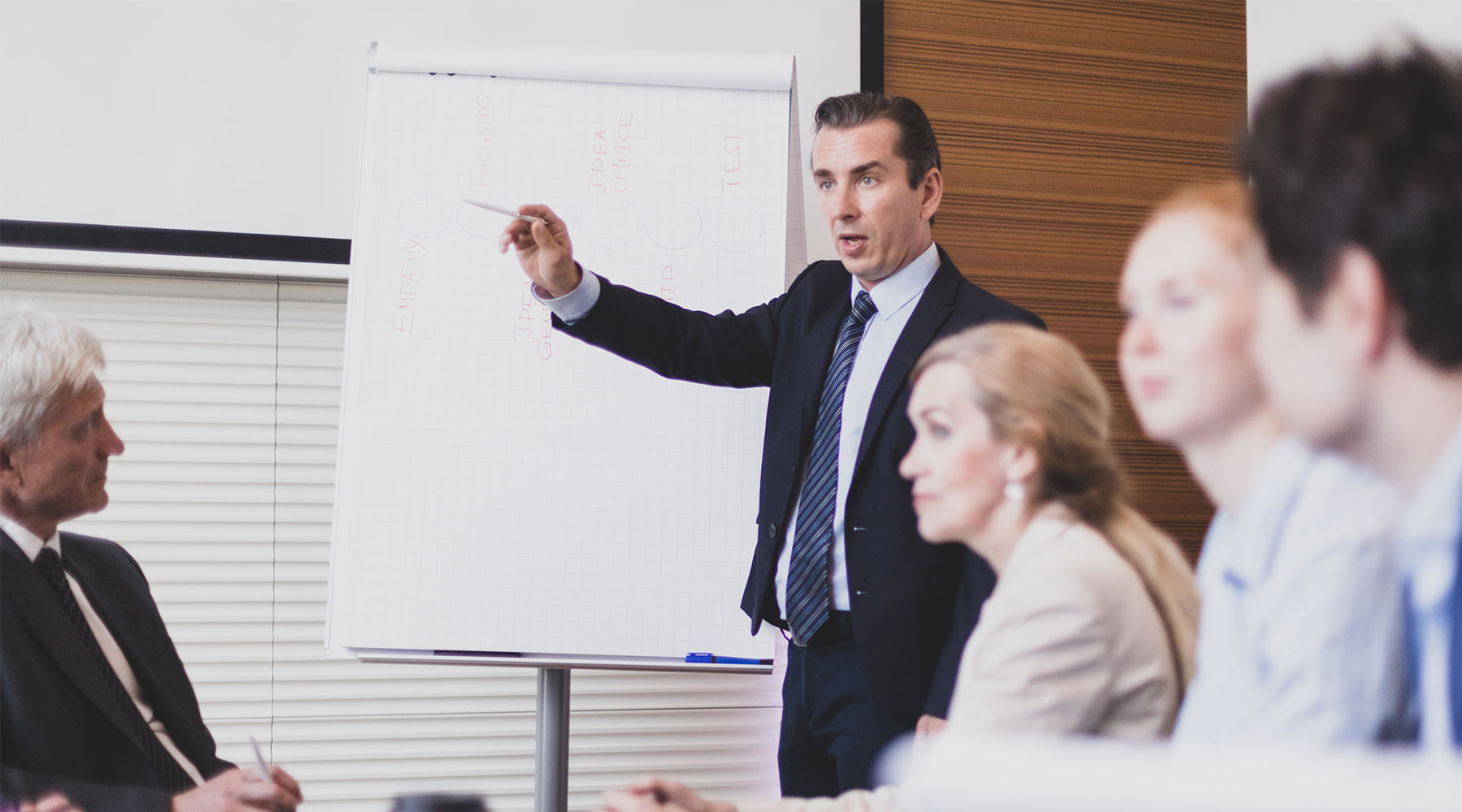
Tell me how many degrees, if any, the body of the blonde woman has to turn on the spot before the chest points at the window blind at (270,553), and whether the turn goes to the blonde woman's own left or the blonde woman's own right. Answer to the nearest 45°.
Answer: approximately 45° to the blonde woman's own right

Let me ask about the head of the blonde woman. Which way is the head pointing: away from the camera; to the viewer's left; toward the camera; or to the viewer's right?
to the viewer's left

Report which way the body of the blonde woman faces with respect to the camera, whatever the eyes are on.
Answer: to the viewer's left
